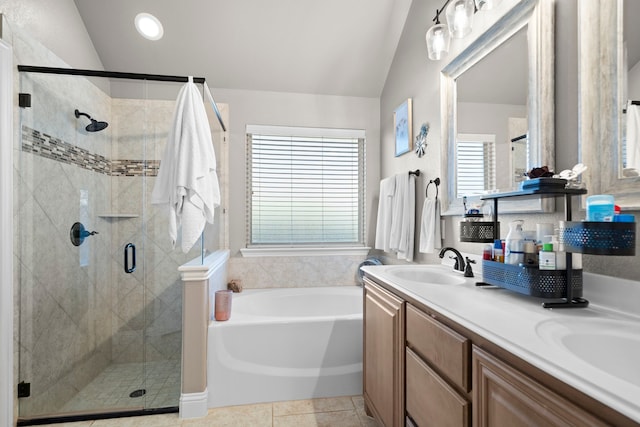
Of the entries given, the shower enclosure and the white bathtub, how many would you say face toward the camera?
2

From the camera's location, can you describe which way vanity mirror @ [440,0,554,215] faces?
facing the viewer and to the left of the viewer

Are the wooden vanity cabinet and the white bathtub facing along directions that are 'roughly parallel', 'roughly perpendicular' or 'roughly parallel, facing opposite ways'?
roughly perpendicular

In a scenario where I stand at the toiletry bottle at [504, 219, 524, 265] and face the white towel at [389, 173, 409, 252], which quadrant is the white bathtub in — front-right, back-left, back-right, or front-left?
front-left

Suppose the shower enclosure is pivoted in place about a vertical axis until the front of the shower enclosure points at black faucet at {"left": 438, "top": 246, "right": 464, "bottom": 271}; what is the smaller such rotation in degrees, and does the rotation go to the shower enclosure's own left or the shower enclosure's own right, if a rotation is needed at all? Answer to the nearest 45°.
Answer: approximately 45° to the shower enclosure's own left

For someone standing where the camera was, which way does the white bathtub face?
facing the viewer

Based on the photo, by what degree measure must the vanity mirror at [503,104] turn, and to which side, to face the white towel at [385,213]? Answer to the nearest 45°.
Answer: approximately 90° to its right

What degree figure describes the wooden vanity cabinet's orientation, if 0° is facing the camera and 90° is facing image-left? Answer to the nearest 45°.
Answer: approximately 45°
